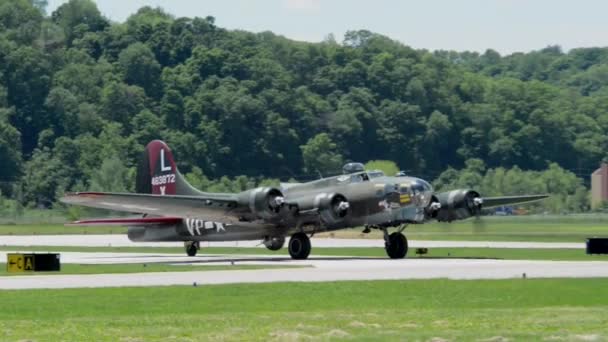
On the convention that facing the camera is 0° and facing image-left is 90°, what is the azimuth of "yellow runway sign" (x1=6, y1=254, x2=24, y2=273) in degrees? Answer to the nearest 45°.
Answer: approximately 0°
